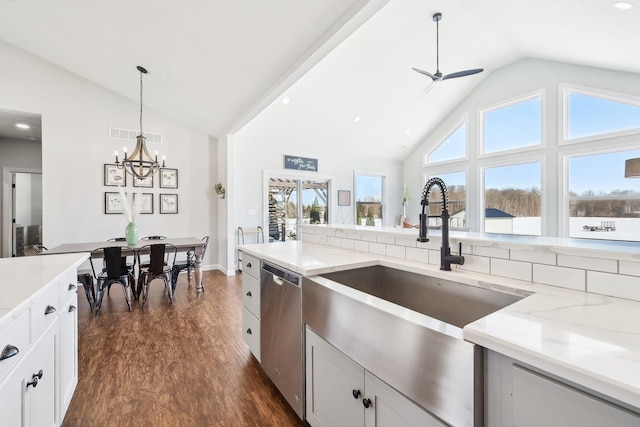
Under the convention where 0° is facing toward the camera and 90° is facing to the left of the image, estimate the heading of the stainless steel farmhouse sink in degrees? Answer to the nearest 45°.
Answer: approximately 45°

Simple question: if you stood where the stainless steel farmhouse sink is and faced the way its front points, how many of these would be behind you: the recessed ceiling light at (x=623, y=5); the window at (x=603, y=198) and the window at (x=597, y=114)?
3

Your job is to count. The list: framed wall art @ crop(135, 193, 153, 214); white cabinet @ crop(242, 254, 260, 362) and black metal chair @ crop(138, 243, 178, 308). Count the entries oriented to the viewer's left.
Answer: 1

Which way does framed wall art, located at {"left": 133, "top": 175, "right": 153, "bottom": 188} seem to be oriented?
toward the camera

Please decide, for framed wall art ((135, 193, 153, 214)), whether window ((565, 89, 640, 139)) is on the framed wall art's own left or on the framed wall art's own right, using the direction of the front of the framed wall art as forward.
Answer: on the framed wall art's own left

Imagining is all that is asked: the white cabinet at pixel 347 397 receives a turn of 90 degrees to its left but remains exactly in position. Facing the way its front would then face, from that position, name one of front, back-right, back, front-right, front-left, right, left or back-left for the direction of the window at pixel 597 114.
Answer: left

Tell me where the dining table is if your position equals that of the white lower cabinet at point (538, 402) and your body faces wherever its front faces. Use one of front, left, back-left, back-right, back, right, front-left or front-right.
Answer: front-right

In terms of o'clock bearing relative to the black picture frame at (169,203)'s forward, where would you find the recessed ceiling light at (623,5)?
The recessed ceiling light is roughly at 11 o'clock from the black picture frame.

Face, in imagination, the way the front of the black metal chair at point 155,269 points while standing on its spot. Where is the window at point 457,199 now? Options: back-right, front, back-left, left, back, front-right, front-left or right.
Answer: right

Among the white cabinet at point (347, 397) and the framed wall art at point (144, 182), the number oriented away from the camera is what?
0

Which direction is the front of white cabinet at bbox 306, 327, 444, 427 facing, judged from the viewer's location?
facing the viewer and to the left of the viewer

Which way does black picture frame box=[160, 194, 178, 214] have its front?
toward the camera

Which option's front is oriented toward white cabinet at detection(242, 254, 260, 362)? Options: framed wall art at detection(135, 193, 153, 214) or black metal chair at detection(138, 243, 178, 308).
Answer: the framed wall art

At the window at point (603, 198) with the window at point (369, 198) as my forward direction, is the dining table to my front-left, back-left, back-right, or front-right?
front-left

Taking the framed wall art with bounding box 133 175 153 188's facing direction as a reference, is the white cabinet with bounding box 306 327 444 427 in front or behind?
in front

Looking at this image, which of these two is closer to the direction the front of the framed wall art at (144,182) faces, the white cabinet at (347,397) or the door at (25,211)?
the white cabinet

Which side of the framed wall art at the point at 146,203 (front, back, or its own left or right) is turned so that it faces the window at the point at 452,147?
left

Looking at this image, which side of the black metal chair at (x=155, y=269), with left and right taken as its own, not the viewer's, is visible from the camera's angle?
back

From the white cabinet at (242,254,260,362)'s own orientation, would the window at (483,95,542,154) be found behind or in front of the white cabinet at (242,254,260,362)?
behind

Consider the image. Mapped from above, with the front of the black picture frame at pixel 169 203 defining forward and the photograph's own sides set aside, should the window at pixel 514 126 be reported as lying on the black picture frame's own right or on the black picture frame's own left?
on the black picture frame's own left
